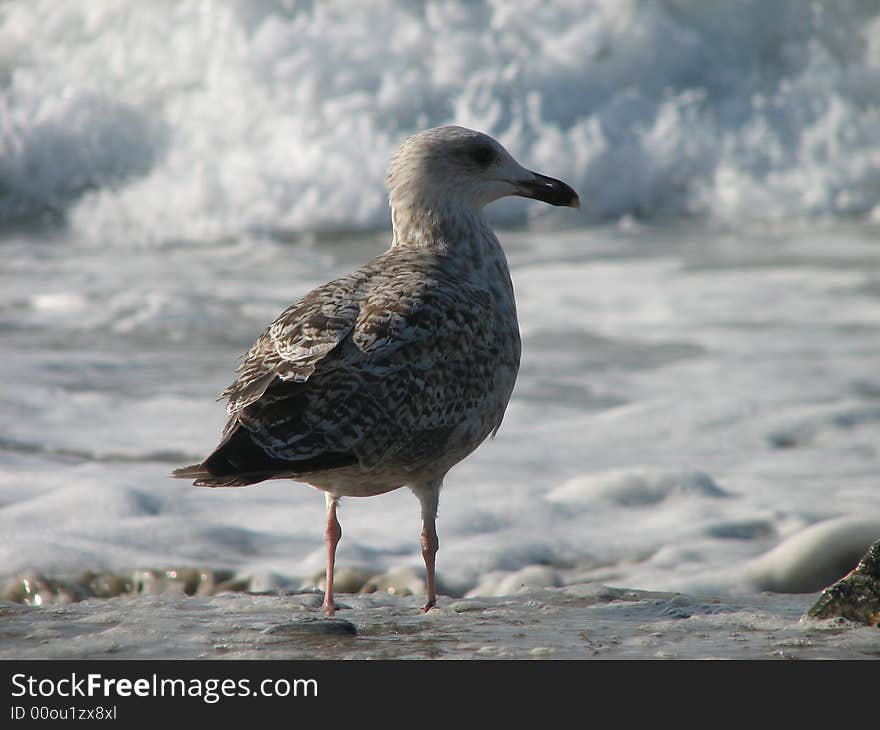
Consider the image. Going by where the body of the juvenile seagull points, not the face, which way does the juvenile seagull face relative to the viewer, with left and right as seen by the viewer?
facing away from the viewer and to the right of the viewer

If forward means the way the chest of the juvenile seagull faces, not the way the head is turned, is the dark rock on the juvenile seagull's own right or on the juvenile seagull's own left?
on the juvenile seagull's own right
